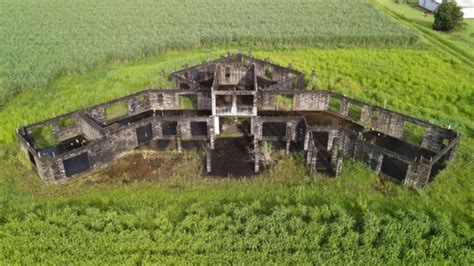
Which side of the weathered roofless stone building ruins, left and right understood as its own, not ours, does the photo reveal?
front
